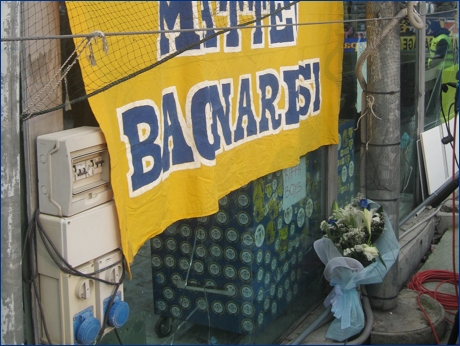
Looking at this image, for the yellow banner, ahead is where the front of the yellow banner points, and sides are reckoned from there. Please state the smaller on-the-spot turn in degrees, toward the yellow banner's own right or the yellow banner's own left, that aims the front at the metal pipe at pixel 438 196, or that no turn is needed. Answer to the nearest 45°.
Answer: approximately 90° to the yellow banner's own left

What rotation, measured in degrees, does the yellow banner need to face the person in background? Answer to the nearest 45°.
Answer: approximately 90° to its left

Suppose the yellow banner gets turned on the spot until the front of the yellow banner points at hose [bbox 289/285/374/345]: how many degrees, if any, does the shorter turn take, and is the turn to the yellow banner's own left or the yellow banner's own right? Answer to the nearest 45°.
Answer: approximately 90° to the yellow banner's own left

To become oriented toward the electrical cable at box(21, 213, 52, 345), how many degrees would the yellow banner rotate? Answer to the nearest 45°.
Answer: approximately 90° to its right

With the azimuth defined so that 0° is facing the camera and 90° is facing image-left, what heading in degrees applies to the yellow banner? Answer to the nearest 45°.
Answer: approximately 315°

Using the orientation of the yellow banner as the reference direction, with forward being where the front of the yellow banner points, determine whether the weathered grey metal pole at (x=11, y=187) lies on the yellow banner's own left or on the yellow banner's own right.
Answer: on the yellow banner's own right

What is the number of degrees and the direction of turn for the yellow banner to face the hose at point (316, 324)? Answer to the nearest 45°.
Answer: approximately 90° to its left

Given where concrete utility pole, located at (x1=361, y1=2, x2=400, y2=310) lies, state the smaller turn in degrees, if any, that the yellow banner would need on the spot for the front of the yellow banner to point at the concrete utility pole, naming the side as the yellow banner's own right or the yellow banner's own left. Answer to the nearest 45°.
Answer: approximately 90° to the yellow banner's own left

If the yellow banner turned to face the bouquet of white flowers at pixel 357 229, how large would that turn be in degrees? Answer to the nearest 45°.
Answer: approximately 90° to its left

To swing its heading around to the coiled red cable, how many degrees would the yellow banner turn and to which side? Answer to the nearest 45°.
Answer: approximately 90° to its left
